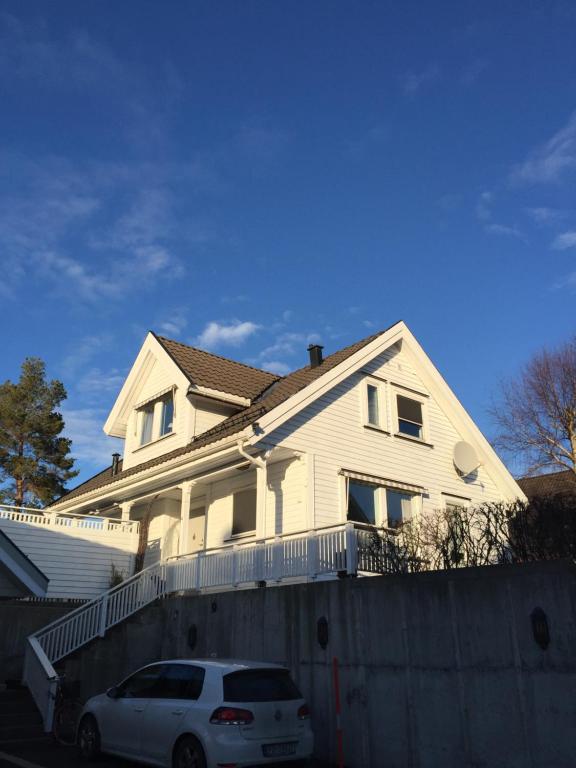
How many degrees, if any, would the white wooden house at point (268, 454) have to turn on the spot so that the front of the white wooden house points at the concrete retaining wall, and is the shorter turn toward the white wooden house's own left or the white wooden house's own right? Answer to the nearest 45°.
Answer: approximately 45° to the white wooden house's own left

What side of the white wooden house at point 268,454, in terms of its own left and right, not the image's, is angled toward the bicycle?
front

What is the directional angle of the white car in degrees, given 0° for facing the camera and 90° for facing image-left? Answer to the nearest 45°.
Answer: approximately 135°

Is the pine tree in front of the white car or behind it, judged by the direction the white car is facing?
in front

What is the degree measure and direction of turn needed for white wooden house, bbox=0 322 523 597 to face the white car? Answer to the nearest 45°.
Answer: approximately 45° to its left

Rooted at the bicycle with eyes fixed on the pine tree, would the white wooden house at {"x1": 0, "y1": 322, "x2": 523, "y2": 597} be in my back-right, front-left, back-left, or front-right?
front-right

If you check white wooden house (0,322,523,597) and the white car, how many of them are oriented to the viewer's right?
0
